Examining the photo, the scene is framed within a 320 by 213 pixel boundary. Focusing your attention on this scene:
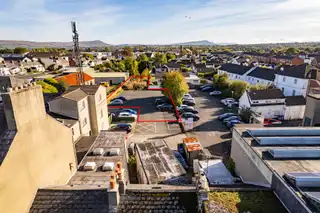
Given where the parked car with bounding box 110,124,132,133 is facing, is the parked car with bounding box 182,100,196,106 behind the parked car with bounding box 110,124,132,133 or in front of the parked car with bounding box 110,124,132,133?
behind

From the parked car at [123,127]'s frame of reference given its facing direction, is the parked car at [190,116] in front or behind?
behind

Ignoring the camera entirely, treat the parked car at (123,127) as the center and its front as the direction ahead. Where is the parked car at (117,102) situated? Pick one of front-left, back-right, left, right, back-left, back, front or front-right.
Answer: right

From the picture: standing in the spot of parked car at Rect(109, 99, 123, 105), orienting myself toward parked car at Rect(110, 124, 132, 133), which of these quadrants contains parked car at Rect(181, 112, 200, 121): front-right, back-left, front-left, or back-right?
front-left

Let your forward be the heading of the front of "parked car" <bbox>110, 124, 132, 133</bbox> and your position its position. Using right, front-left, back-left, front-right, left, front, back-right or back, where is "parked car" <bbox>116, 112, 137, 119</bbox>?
right

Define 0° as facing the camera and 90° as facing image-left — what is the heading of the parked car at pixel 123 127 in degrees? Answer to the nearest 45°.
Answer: approximately 90°

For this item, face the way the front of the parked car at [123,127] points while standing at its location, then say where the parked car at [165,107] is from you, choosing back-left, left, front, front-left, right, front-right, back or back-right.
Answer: back-right

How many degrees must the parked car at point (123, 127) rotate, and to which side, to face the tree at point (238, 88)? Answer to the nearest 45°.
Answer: approximately 135° to its right

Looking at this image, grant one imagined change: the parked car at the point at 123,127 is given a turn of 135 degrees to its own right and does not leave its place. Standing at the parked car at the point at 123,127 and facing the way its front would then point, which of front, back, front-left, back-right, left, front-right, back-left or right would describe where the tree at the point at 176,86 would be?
front
